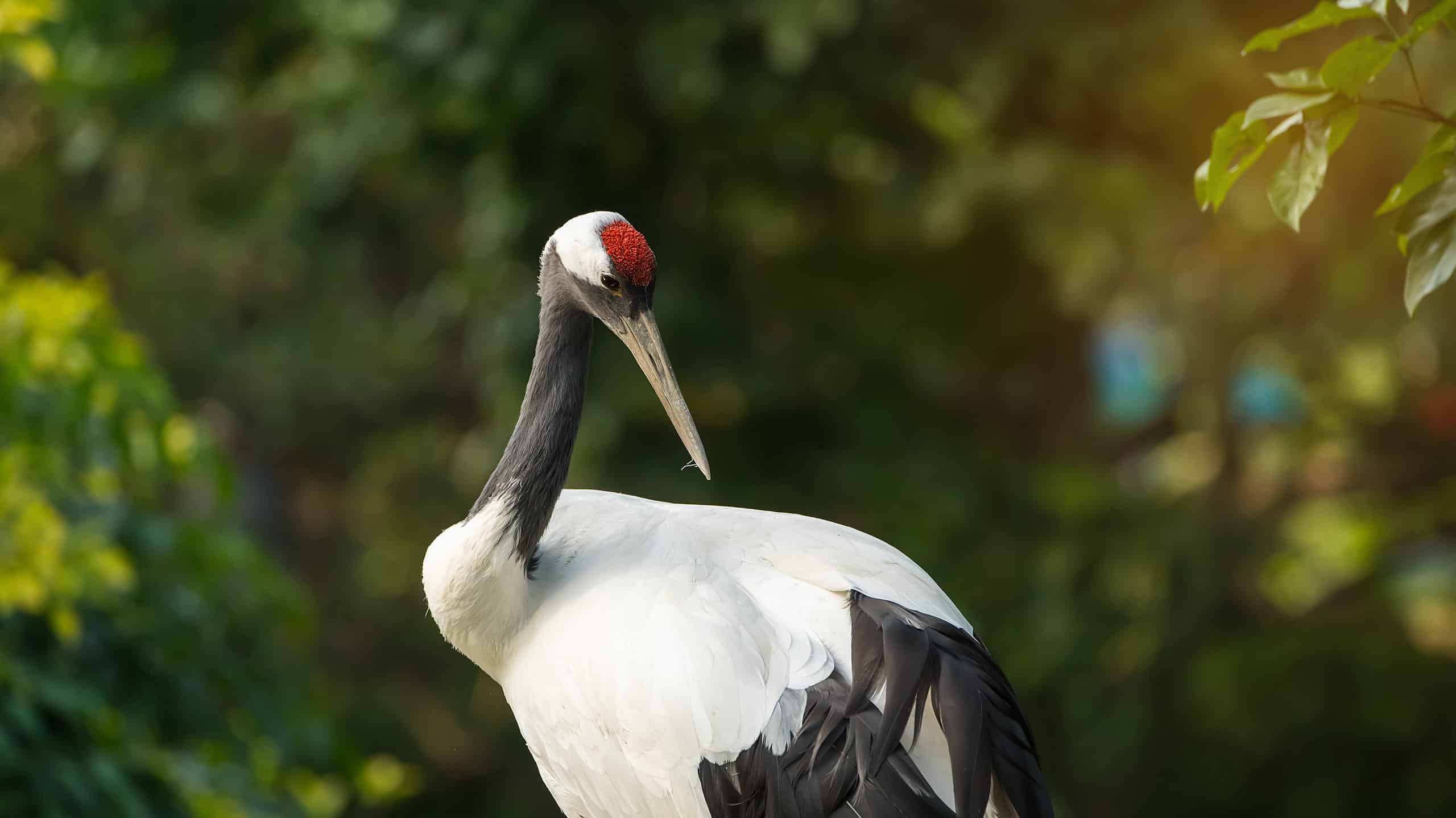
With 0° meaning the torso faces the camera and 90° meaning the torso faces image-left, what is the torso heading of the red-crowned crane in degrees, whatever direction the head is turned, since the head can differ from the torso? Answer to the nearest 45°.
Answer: approximately 90°

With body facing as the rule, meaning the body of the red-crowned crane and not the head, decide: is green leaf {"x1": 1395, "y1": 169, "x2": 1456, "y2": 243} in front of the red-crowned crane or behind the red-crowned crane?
behind

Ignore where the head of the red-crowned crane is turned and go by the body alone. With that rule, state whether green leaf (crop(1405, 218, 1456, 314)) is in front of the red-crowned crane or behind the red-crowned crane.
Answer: behind

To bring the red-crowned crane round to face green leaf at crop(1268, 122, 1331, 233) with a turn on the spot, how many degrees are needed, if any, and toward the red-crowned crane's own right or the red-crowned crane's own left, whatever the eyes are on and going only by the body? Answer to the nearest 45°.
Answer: approximately 135° to the red-crowned crane's own left

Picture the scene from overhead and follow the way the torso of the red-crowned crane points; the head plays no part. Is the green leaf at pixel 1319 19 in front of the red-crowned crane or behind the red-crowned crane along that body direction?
behind

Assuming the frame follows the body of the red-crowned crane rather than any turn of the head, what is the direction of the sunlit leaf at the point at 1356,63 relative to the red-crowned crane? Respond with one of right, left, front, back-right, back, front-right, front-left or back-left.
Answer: back-left

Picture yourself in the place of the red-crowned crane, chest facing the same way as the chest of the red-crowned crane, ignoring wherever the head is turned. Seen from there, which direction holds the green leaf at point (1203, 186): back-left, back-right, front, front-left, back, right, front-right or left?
back-left
